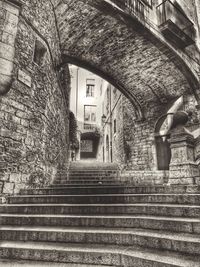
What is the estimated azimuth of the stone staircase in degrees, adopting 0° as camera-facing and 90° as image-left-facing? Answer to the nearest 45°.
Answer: approximately 0°

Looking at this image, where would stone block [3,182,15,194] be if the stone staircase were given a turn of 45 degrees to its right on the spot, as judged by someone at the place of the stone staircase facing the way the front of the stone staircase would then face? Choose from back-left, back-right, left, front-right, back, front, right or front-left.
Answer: right
